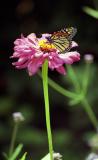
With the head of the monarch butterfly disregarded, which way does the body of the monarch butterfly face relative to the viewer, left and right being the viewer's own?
facing to the left of the viewer
